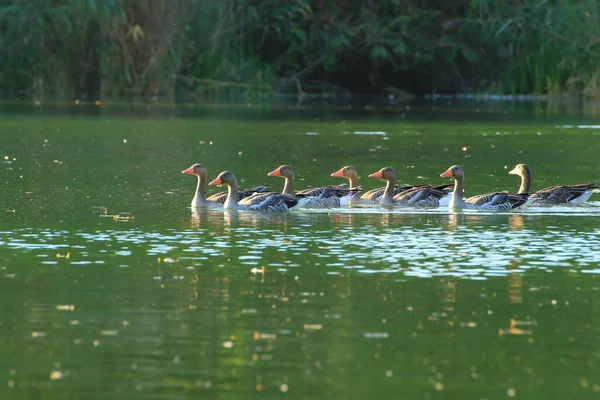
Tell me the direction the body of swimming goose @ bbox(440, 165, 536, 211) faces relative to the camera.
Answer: to the viewer's left

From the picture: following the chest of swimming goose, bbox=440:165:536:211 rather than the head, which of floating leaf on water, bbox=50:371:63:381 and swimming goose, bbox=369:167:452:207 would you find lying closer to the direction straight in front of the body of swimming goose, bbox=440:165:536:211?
the swimming goose

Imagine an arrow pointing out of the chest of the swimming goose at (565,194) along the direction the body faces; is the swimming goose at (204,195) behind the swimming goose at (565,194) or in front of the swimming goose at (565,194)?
in front

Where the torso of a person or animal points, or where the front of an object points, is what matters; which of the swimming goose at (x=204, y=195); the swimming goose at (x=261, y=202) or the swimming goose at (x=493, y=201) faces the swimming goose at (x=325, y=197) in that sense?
the swimming goose at (x=493, y=201)

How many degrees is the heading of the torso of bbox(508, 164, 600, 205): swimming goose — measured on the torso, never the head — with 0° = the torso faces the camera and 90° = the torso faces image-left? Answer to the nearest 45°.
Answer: approximately 90°

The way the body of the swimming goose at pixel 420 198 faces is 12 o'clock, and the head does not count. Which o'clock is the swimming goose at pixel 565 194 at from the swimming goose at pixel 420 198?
the swimming goose at pixel 565 194 is roughly at 6 o'clock from the swimming goose at pixel 420 198.

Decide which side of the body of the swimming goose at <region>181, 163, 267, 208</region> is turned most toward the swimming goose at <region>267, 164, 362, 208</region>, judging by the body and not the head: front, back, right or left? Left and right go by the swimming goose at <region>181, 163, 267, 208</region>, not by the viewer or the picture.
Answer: back

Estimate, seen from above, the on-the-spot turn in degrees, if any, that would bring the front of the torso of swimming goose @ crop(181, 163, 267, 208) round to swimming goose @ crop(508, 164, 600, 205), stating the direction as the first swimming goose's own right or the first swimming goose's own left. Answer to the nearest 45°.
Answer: approximately 180°

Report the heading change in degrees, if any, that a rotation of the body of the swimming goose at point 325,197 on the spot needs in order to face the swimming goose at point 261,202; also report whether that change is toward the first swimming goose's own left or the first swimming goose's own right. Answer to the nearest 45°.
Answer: approximately 45° to the first swimming goose's own left

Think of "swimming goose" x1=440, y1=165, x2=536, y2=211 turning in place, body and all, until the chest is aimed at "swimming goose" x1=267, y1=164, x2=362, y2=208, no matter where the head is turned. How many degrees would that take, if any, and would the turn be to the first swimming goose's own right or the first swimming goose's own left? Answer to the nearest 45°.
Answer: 0° — it already faces it

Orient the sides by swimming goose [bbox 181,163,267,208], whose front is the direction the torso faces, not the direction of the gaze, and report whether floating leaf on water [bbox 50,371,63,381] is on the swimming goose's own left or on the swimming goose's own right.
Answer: on the swimming goose's own left

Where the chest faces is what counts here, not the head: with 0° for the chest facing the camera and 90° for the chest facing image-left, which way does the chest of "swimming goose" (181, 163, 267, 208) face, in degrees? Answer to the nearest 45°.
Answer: approximately 90°

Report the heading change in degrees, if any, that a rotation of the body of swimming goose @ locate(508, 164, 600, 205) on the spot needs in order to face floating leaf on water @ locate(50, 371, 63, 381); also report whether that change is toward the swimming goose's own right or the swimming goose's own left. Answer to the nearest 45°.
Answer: approximately 90° to the swimming goose's own left

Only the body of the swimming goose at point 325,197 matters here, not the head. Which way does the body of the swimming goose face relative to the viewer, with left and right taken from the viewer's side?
facing to the left of the viewer

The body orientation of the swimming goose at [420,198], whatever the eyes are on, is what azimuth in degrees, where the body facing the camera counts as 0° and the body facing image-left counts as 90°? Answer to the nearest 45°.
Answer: approximately 90°

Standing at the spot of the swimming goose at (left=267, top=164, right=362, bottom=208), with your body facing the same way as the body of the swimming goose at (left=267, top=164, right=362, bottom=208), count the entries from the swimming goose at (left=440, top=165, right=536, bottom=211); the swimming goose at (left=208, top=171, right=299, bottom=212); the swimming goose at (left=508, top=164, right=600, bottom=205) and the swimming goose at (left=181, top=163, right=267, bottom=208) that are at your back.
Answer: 2

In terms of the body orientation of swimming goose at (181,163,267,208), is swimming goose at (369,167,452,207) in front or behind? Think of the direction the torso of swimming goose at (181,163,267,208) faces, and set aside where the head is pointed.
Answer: behind

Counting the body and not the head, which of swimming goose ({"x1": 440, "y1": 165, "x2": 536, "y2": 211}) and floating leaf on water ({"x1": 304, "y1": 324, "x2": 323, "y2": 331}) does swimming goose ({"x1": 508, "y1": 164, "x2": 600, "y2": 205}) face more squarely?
the swimming goose

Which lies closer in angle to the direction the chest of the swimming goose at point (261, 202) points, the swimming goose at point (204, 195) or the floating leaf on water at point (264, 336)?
the swimming goose
